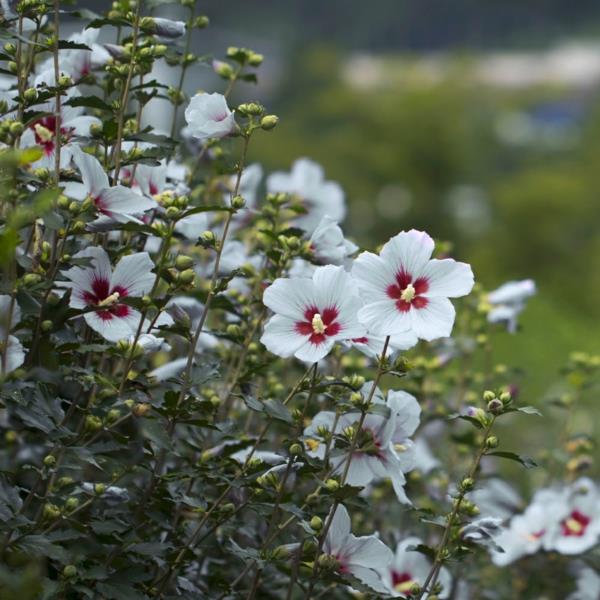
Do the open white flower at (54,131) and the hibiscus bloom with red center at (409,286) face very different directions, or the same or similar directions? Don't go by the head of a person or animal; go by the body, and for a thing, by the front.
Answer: same or similar directions

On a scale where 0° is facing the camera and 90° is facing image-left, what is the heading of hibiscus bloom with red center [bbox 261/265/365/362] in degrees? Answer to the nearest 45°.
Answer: approximately 0°

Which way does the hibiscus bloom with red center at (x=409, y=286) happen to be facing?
toward the camera

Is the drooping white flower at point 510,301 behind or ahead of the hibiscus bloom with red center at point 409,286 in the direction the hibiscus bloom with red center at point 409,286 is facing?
behind

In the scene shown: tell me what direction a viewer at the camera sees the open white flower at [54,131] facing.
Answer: facing the viewer and to the left of the viewer

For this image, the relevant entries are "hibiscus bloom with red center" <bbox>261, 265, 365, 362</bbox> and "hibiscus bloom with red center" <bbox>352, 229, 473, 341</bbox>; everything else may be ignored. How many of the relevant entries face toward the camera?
2
